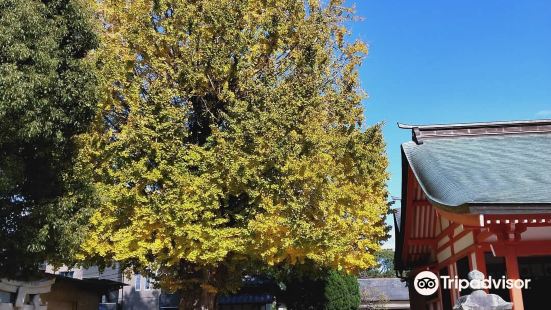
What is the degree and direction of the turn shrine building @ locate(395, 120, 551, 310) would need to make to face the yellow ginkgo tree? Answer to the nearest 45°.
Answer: approximately 90° to its right

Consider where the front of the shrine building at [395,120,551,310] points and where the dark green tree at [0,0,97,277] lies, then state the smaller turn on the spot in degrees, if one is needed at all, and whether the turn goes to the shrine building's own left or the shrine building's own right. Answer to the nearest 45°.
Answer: approximately 45° to the shrine building's own right

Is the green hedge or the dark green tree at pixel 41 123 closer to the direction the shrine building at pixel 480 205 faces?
the dark green tree

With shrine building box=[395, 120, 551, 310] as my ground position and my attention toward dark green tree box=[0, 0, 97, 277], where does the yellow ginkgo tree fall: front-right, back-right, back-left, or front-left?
front-right

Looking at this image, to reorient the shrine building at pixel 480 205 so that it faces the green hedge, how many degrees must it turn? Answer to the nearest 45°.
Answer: approximately 135° to its right

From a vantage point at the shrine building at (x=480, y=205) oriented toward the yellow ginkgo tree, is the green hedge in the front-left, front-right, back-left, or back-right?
front-right
